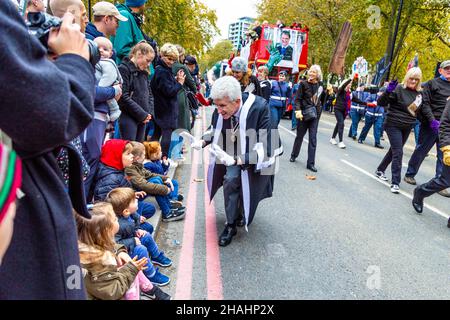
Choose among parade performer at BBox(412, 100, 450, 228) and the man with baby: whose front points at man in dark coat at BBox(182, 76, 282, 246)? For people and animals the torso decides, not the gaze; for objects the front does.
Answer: the man with baby

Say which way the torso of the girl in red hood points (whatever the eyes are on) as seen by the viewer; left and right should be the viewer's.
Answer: facing to the right of the viewer

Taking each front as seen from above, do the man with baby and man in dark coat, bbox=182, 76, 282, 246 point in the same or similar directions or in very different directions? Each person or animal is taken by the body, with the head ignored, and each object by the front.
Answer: very different directions

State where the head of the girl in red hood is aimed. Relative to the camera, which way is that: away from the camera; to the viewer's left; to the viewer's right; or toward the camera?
to the viewer's right

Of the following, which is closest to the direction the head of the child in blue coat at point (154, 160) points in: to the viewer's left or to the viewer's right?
to the viewer's right

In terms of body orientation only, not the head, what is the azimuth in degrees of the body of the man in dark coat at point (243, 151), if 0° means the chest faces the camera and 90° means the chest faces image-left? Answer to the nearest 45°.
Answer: approximately 45°
